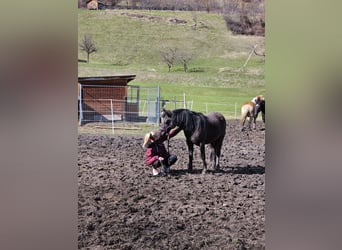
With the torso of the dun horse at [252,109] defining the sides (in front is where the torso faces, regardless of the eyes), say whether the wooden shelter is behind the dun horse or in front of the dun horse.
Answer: behind

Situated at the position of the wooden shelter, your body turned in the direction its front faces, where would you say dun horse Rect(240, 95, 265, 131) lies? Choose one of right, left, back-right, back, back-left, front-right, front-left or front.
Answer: left

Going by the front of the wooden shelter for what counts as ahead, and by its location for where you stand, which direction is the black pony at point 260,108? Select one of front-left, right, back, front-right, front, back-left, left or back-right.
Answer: left

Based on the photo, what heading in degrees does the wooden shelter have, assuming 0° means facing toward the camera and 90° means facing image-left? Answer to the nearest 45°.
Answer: approximately 0°

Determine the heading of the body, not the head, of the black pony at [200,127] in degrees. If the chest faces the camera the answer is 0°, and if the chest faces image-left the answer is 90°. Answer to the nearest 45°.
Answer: approximately 45°

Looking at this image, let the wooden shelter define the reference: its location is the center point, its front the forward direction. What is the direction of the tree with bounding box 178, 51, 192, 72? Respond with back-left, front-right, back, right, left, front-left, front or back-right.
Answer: back
